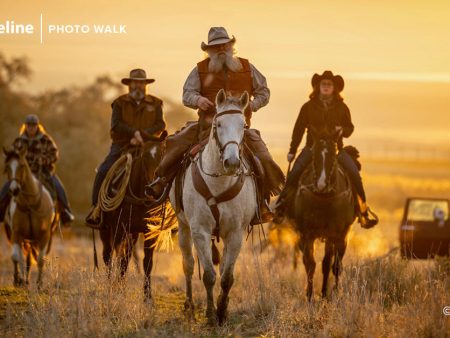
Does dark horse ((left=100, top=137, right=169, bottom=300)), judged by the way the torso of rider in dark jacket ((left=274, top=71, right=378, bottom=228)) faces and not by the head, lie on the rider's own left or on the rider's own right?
on the rider's own right

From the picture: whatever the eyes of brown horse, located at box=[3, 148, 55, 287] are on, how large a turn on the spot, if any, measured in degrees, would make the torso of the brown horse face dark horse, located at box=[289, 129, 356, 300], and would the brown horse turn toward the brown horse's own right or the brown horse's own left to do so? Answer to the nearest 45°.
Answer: approximately 45° to the brown horse's own left

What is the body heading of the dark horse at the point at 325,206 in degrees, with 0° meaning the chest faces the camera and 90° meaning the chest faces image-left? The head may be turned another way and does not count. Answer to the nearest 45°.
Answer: approximately 0°

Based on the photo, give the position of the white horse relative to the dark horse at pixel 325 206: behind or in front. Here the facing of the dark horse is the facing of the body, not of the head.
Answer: in front

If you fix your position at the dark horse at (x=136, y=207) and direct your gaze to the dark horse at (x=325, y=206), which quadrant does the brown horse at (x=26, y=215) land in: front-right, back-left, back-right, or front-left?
back-left

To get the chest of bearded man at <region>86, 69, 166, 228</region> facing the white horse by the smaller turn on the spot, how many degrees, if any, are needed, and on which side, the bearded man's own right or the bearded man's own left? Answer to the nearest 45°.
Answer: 0° — they already face it

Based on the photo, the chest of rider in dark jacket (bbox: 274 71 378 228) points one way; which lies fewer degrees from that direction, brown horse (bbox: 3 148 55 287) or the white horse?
the white horse
